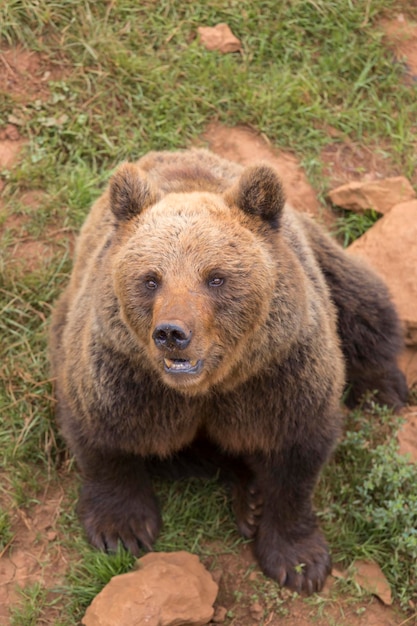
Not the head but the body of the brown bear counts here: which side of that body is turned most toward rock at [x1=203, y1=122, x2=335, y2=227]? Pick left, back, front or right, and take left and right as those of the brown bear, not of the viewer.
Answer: back

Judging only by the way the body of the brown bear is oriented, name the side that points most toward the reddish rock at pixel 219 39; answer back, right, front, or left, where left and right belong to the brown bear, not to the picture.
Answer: back

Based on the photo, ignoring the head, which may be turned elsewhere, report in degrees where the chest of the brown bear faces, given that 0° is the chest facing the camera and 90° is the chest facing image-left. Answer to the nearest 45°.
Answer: approximately 0°

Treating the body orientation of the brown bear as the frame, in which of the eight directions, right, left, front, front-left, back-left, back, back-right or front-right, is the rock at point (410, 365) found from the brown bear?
back-left

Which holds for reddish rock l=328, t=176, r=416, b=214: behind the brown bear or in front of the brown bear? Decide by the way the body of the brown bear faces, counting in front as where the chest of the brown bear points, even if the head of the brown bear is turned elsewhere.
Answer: behind

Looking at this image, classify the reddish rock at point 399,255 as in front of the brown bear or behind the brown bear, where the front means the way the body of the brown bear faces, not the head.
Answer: behind
